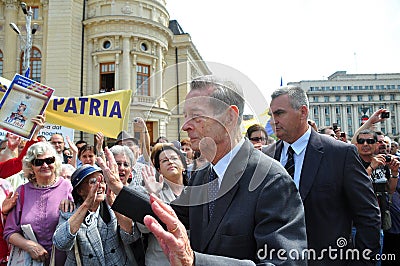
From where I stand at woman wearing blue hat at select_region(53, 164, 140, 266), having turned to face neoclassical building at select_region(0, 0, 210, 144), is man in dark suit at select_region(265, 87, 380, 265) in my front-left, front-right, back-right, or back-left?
back-right

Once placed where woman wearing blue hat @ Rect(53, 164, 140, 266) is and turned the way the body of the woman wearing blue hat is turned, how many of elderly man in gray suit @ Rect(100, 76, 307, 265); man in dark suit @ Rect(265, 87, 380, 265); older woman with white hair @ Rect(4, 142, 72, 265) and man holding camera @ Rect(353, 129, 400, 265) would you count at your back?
1

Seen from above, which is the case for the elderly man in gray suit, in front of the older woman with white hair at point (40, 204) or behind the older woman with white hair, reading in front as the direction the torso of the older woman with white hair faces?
in front

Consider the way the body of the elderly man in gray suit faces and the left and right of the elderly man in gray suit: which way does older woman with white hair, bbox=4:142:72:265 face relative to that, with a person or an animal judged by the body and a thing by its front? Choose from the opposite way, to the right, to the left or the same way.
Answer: to the left

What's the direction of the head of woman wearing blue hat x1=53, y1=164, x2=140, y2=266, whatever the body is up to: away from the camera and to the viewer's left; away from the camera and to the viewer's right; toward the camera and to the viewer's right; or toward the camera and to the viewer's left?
toward the camera and to the viewer's right

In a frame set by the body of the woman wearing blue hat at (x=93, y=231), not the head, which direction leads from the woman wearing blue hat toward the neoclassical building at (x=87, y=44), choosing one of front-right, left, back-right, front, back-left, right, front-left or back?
back-left

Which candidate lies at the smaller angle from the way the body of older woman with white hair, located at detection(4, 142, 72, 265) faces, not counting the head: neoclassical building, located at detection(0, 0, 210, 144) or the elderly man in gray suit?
the elderly man in gray suit

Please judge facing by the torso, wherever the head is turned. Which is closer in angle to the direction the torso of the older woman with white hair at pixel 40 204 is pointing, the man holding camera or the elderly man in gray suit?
the elderly man in gray suit

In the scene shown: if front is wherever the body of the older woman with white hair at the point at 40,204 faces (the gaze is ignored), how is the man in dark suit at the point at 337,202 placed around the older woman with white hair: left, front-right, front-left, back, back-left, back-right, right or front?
front-left

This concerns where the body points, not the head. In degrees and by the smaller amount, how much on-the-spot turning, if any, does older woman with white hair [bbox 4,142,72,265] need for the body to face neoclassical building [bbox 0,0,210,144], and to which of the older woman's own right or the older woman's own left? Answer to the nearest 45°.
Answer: approximately 180°

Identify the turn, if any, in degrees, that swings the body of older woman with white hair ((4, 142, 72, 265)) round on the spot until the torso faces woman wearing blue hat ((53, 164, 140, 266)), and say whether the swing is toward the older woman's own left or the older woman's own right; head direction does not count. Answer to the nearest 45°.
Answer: approximately 45° to the older woman's own left

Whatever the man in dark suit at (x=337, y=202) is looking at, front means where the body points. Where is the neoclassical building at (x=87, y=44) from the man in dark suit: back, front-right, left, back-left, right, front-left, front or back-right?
right
